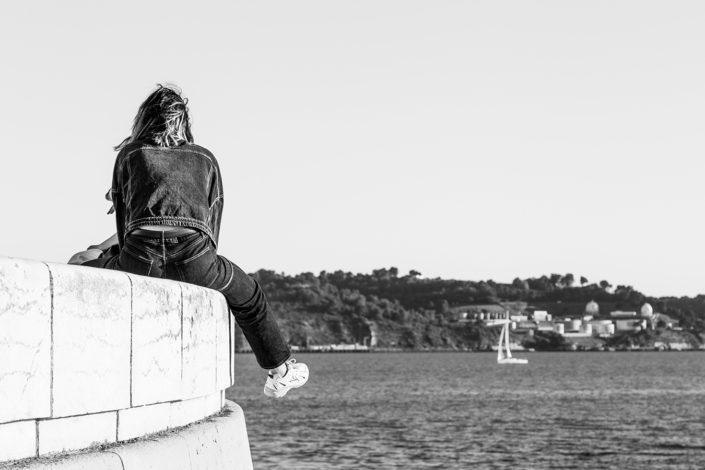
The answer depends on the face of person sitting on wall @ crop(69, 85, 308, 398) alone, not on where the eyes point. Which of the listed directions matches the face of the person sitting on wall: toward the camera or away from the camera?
away from the camera

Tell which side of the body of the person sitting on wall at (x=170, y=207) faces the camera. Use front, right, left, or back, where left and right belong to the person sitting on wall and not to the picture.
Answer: back
